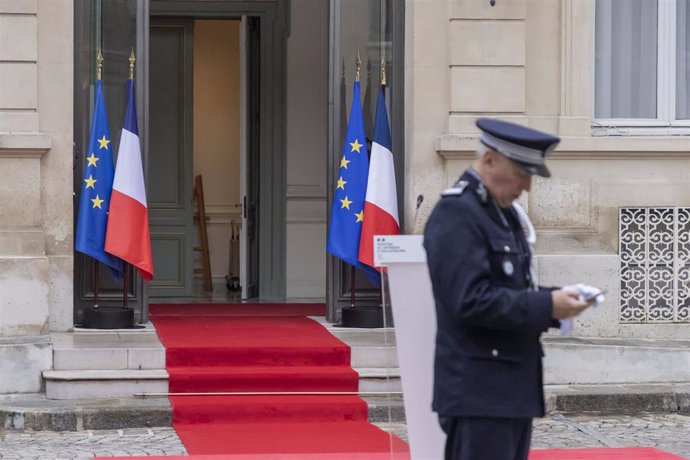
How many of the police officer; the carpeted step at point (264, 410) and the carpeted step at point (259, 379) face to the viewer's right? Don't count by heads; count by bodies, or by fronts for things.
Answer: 1

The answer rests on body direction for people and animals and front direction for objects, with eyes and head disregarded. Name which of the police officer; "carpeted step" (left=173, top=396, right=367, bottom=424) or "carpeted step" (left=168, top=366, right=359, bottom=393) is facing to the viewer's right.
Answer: the police officer

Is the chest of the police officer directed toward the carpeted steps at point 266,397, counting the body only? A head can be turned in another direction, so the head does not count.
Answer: no

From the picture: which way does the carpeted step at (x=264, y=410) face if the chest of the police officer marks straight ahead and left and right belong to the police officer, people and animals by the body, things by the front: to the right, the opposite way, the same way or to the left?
to the right

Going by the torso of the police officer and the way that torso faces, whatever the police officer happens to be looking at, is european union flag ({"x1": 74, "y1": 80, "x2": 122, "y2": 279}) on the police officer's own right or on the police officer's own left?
on the police officer's own left

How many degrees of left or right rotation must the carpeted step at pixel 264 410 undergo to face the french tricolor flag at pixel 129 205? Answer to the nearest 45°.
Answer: approximately 135° to its right

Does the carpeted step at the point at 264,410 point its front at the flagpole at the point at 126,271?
no

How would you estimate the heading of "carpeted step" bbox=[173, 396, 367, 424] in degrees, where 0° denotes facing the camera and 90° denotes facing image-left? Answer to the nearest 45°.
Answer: approximately 0°

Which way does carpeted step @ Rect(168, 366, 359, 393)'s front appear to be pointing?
toward the camera

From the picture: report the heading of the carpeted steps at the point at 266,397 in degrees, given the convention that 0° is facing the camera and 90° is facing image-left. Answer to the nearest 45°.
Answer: approximately 0°

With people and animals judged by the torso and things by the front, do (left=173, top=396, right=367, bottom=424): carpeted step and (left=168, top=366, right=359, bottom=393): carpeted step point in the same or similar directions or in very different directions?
same or similar directions

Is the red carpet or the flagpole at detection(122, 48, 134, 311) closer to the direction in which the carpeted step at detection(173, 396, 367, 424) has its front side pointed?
the red carpet

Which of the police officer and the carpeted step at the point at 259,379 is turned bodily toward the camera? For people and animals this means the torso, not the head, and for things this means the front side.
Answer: the carpeted step

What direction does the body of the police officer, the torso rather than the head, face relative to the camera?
to the viewer's right
